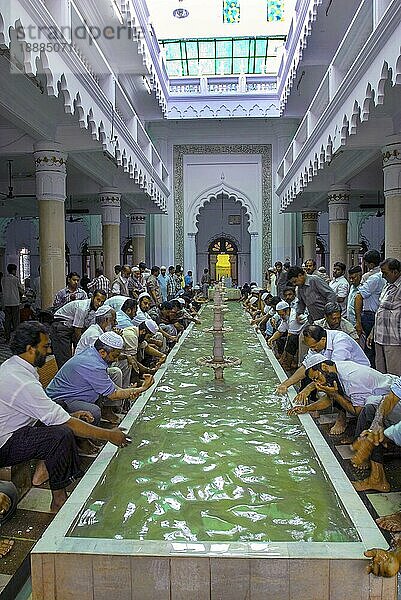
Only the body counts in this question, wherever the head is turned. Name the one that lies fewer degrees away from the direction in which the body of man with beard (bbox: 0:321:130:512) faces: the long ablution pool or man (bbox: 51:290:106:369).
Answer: the long ablution pool

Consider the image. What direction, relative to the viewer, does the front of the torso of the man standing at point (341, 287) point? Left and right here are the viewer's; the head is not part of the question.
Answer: facing the viewer and to the left of the viewer

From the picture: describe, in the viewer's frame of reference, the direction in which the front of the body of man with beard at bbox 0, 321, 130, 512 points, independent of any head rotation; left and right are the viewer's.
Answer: facing to the right of the viewer

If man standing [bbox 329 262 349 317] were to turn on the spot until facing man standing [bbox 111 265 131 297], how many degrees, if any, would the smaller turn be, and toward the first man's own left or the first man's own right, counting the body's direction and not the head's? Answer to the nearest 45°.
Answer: approximately 45° to the first man's own right

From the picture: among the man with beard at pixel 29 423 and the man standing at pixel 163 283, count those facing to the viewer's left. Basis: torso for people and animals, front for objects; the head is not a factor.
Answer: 0

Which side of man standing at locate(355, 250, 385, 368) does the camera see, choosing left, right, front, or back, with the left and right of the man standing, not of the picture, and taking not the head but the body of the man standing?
left

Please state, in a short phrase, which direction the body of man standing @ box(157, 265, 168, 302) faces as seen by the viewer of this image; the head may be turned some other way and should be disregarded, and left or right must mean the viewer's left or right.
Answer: facing the viewer

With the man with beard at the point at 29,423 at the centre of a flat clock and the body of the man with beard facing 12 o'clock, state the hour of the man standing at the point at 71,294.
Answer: The man standing is roughly at 9 o'clock from the man with beard.

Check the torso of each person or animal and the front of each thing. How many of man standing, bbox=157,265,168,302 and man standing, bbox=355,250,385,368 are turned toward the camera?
1

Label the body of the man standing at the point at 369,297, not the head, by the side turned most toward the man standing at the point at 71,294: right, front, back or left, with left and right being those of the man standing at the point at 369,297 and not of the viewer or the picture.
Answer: front

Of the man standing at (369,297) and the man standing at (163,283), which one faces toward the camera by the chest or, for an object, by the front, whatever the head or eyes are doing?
the man standing at (163,283)
